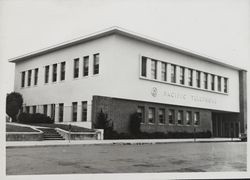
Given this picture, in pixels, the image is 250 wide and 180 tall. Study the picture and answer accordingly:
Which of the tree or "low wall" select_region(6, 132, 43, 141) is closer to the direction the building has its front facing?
the low wall

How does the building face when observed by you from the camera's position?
facing the viewer and to the right of the viewer

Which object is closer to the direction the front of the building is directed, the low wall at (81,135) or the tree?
the low wall

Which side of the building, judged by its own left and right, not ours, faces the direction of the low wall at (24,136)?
right

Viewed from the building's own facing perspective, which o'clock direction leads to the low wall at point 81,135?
The low wall is roughly at 2 o'clock from the building.

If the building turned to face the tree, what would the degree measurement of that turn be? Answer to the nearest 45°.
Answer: approximately 135° to its right
